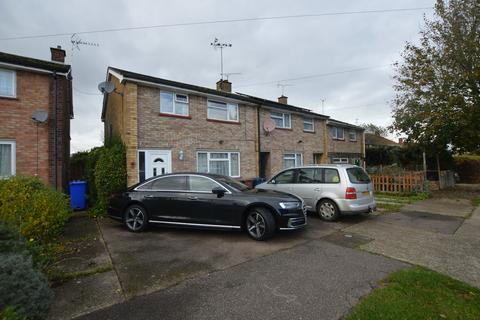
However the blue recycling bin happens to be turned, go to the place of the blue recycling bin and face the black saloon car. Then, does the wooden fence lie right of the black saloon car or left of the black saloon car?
left

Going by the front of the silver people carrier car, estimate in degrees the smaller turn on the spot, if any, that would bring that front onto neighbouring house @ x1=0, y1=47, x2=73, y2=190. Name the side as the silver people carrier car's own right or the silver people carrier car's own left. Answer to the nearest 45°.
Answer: approximately 45° to the silver people carrier car's own left

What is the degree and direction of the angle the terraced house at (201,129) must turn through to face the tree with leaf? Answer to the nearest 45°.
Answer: approximately 45° to its left

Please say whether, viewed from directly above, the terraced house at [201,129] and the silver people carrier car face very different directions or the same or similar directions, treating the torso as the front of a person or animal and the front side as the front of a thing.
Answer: very different directions

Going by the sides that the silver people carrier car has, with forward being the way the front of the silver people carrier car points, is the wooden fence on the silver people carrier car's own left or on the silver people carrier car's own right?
on the silver people carrier car's own right

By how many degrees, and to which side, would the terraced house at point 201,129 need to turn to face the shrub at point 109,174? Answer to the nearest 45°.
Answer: approximately 90° to its right

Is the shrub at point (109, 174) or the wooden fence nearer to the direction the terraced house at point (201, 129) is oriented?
the wooden fence

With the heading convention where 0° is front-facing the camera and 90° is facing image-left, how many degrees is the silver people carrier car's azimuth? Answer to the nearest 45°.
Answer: approximately 135°

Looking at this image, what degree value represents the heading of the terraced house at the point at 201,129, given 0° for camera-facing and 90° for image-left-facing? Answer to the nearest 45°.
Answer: approximately 315°

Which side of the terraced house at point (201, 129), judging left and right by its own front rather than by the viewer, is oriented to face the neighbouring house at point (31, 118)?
right

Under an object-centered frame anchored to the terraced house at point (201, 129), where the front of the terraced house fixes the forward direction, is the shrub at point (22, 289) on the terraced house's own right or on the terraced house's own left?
on the terraced house's own right
